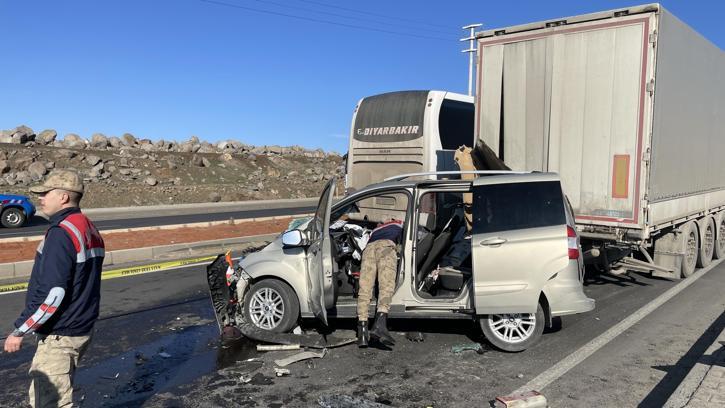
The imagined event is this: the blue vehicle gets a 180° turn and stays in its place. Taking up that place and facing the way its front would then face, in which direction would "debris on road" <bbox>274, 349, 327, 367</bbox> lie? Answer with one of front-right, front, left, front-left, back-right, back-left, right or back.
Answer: left

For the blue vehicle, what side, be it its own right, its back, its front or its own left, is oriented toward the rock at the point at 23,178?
left

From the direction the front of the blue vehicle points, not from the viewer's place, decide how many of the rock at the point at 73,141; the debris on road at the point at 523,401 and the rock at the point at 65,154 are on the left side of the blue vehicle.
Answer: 2

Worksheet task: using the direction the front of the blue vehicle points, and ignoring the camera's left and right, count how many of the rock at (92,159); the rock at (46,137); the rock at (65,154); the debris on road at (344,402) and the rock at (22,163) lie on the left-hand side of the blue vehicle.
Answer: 4

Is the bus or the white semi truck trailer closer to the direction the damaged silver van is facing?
the bus

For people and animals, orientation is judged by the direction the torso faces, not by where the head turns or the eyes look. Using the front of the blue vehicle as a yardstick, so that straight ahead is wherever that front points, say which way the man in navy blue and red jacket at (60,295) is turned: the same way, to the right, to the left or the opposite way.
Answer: the opposite way

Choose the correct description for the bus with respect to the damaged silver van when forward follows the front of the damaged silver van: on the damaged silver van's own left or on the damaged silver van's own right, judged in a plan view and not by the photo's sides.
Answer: on the damaged silver van's own right

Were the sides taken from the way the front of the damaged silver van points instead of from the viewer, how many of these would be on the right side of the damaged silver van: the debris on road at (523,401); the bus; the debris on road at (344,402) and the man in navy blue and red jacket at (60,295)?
1

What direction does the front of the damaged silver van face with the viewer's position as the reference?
facing to the left of the viewer
